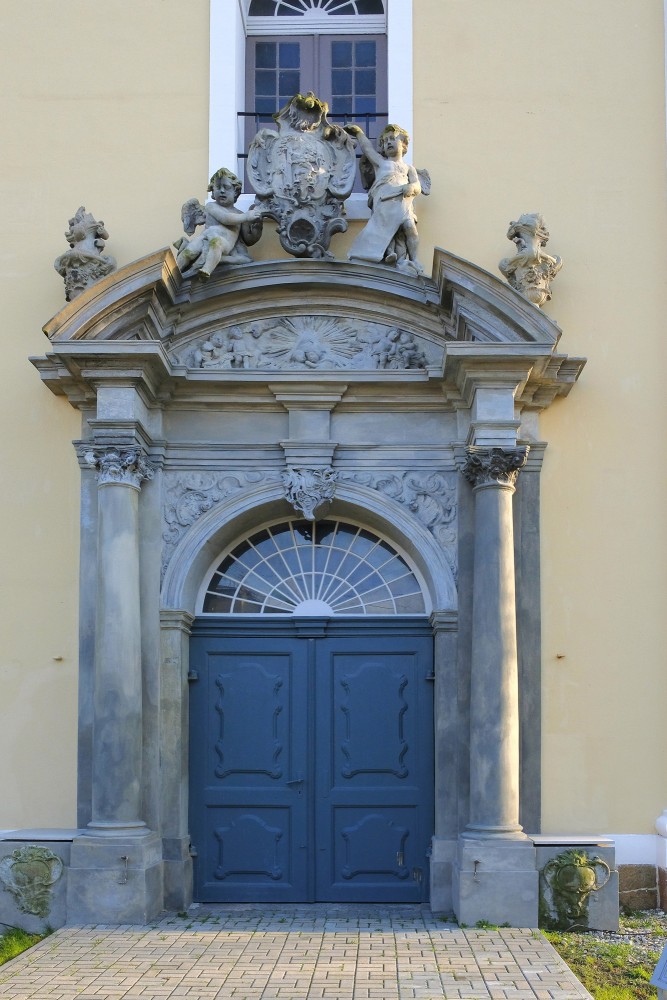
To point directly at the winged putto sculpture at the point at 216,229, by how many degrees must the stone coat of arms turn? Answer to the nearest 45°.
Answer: approximately 90° to its right

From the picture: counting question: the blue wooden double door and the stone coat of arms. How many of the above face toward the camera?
2

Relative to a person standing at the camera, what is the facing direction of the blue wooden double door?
facing the viewer

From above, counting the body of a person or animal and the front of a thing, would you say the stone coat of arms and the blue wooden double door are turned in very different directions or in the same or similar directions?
same or similar directions

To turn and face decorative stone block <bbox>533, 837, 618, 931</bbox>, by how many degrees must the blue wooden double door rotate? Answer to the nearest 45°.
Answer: approximately 45° to its left

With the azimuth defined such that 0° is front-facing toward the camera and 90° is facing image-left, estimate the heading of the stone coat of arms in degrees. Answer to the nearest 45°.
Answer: approximately 0°
